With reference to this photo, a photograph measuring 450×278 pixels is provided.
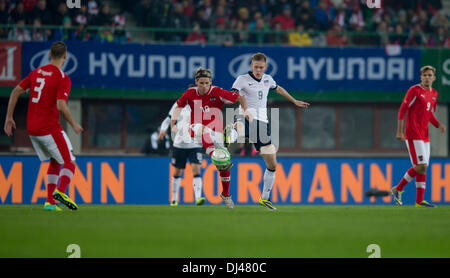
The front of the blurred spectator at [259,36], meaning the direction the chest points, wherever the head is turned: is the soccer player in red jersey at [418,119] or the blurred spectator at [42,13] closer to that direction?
the soccer player in red jersey

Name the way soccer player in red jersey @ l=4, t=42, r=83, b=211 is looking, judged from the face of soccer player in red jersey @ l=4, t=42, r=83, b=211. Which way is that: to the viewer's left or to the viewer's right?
to the viewer's right

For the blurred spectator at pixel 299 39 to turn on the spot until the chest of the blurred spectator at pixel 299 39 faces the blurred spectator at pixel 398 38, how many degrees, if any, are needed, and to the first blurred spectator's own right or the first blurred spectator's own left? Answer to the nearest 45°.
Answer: approximately 90° to the first blurred spectator's own left

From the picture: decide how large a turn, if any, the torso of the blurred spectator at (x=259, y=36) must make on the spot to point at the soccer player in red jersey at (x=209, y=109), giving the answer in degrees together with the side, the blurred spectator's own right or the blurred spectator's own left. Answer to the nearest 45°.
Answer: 0° — they already face them

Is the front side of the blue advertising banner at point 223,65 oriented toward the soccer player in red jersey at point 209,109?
yes

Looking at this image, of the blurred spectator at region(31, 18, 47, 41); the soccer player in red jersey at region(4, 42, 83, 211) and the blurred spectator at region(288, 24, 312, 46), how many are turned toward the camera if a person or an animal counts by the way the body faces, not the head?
2
